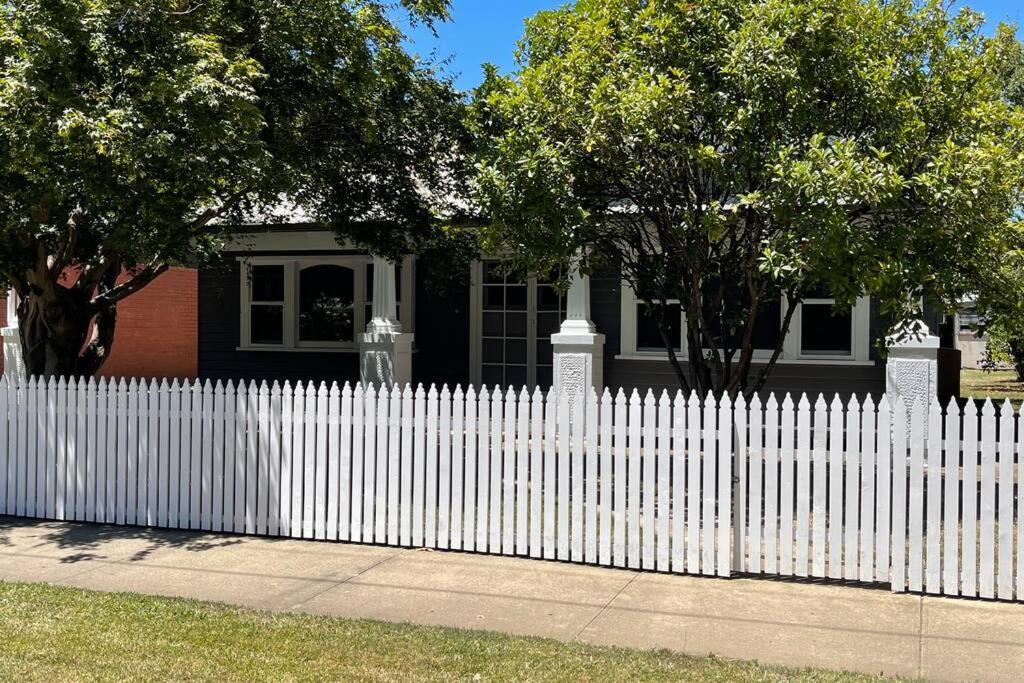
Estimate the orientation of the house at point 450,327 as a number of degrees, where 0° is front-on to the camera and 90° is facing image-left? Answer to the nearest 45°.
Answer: approximately 0°

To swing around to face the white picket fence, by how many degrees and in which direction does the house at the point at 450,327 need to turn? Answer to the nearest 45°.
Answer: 0° — it already faces it
